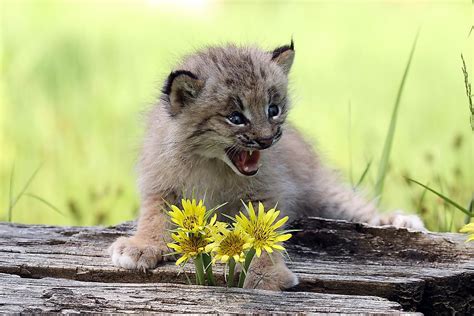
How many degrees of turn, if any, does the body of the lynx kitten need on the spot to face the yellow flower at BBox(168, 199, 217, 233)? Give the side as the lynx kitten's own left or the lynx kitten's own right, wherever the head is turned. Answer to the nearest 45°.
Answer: approximately 45° to the lynx kitten's own left

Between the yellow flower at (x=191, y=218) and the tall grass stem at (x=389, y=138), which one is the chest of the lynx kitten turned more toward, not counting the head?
the yellow flower

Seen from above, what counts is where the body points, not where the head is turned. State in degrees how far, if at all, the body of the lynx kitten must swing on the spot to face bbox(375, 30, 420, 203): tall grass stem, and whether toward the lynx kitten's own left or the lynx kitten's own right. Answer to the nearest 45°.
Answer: approximately 180°

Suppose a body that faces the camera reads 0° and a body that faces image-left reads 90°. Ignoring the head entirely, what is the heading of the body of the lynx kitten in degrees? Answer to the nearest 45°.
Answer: approximately 45°

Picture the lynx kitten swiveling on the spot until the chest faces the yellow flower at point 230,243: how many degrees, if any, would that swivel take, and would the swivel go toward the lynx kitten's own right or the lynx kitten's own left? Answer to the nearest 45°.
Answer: approximately 45° to the lynx kitten's own left
